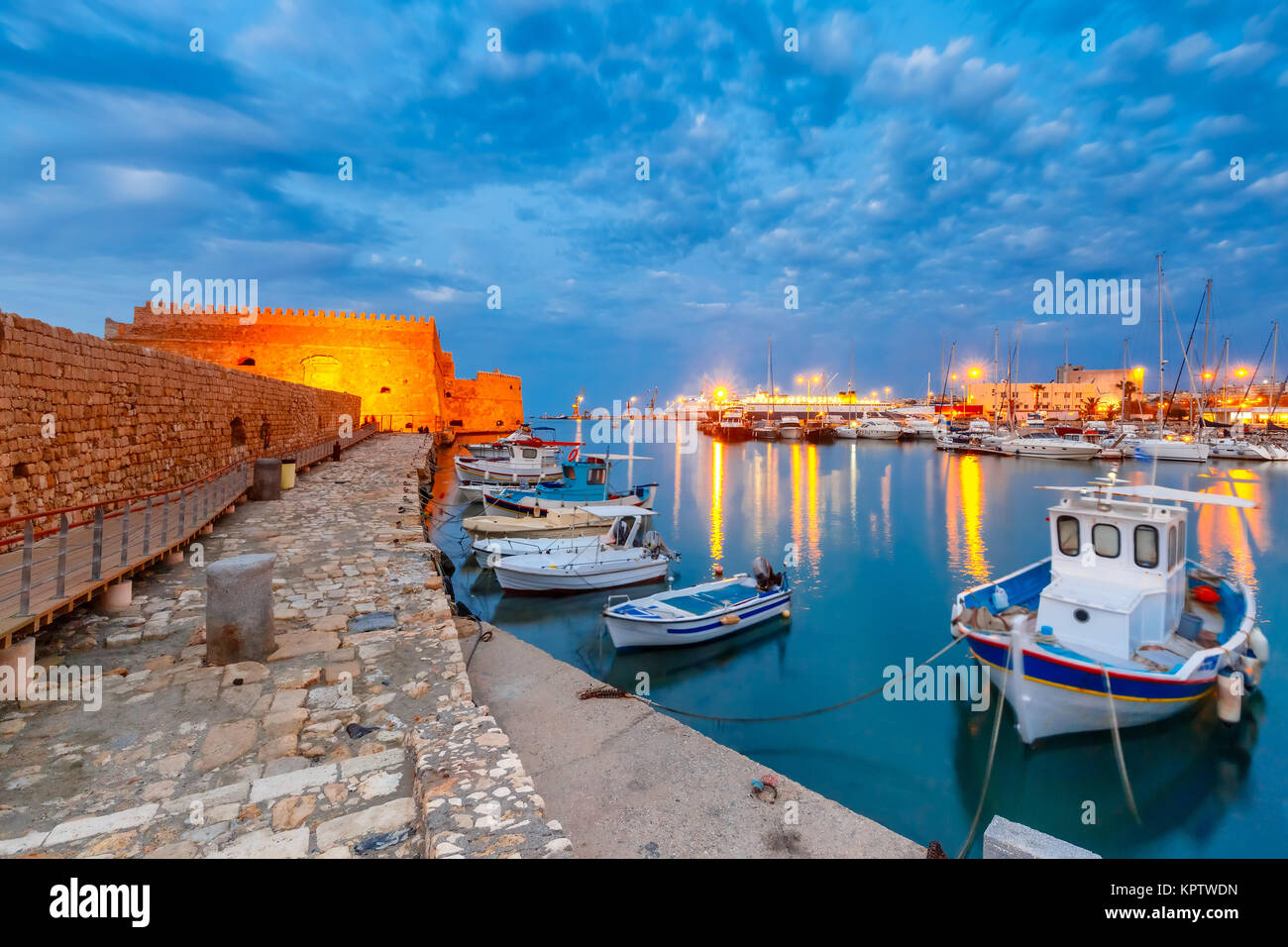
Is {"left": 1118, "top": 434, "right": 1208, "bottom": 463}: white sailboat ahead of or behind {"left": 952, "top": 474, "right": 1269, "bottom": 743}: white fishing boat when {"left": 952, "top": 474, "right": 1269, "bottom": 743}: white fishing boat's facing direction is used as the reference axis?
behind

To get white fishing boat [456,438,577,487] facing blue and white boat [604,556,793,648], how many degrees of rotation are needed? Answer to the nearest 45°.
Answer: approximately 90° to its left

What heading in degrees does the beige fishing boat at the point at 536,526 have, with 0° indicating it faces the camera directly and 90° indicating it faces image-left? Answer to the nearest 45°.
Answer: approximately 90°

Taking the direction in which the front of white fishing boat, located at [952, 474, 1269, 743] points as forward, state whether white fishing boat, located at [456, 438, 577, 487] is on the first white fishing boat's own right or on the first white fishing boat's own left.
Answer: on the first white fishing boat's own right

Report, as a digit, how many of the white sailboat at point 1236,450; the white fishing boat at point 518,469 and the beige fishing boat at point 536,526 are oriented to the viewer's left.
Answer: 2

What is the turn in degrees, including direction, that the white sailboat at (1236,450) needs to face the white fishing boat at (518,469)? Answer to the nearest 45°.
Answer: approximately 135° to its right

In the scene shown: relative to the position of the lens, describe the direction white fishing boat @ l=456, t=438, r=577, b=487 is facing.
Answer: facing to the left of the viewer

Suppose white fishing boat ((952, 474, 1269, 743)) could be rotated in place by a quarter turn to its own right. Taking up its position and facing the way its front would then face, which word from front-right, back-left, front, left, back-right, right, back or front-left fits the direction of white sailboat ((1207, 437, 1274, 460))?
front-right
